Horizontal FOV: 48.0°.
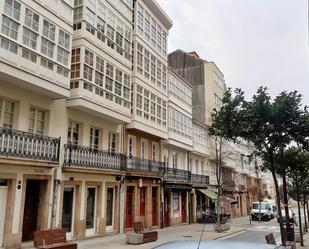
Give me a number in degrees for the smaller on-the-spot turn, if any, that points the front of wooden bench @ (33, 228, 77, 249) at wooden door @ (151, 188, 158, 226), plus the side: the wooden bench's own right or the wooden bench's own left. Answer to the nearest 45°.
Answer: approximately 90° to the wooden bench's own left

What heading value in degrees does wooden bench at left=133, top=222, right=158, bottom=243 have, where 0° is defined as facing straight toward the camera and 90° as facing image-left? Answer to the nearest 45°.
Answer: approximately 315°

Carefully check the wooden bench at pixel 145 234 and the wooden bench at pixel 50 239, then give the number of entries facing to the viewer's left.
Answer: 0

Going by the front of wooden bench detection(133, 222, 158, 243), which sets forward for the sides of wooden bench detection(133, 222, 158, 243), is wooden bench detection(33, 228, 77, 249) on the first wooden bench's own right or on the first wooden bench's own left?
on the first wooden bench's own right

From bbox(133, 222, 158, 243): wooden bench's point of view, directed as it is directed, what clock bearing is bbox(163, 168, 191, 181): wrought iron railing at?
The wrought iron railing is roughly at 8 o'clock from the wooden bench.

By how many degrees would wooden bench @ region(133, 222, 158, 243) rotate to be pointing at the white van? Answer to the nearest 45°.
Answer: approximately 90° to its left

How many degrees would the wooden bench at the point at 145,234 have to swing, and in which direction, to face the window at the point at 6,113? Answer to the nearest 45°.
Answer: approximately 90° to its right

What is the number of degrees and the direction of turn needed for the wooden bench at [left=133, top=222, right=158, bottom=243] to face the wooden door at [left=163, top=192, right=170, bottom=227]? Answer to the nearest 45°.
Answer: approximately 135° to its left

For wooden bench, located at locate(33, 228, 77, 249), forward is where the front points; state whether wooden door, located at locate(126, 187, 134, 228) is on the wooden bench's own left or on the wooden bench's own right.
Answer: on the wooden bench's own left
